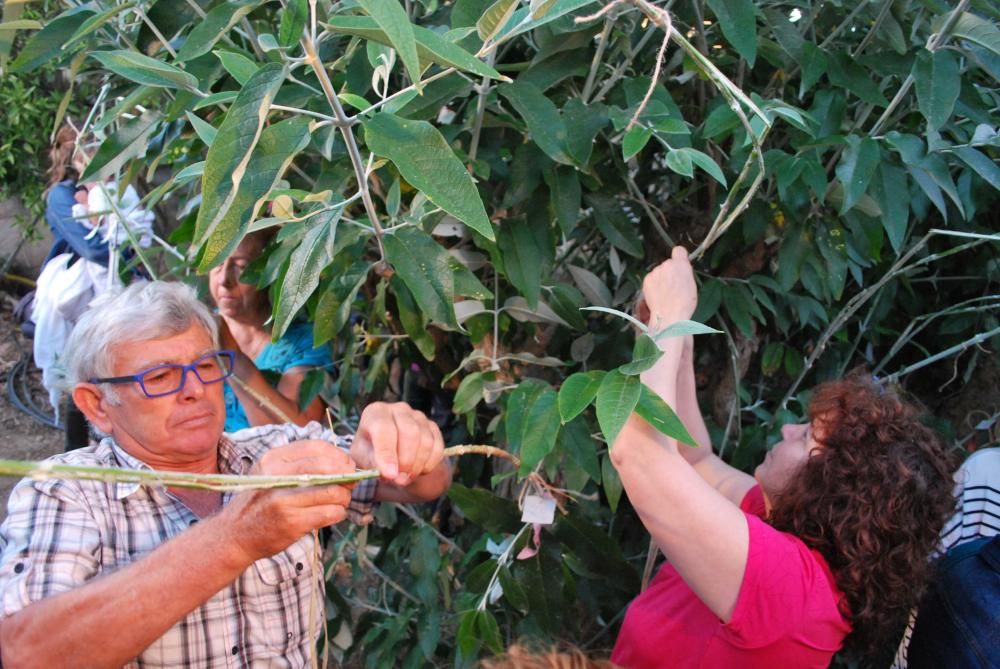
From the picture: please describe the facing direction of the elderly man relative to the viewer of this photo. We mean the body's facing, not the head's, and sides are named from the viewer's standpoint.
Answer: facing the viewer and to the right of the viewer

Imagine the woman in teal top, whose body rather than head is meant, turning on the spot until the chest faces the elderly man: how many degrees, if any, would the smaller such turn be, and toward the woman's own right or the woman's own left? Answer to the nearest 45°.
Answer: approximately 45° to the woman's own left

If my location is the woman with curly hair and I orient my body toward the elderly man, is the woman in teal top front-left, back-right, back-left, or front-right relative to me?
front-right

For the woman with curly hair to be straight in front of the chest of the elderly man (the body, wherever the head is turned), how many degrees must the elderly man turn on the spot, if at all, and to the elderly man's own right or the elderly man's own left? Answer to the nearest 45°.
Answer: approximately 45° to the elderly man's own left

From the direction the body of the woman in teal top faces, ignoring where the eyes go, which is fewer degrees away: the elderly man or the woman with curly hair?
the elderly man

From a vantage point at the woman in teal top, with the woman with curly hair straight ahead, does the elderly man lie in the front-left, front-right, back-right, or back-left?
front-right

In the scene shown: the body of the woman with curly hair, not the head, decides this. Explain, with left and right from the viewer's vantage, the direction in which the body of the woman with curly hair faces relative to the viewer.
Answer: facing to the left of the viewer

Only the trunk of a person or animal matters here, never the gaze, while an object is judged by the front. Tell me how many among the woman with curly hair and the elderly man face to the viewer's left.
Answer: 1

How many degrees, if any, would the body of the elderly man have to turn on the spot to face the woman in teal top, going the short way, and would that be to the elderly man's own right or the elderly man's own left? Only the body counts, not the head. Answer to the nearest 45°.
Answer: approximately 135° to the elderly man's own left

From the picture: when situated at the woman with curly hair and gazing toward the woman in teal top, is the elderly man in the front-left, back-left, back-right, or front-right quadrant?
front-left

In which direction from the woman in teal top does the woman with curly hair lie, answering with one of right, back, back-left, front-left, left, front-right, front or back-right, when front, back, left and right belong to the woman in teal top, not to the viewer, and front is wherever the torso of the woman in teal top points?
left

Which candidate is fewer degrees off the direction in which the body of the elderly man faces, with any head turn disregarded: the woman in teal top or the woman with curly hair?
the woman with curly hair

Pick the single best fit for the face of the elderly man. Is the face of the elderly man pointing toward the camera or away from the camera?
toward the camera

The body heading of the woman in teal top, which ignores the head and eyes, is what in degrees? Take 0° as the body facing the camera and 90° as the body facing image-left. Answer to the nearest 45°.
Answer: approximately 45°

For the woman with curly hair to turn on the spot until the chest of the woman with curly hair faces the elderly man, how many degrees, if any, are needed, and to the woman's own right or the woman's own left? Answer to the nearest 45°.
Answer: approximately 45° to the woman's own left
